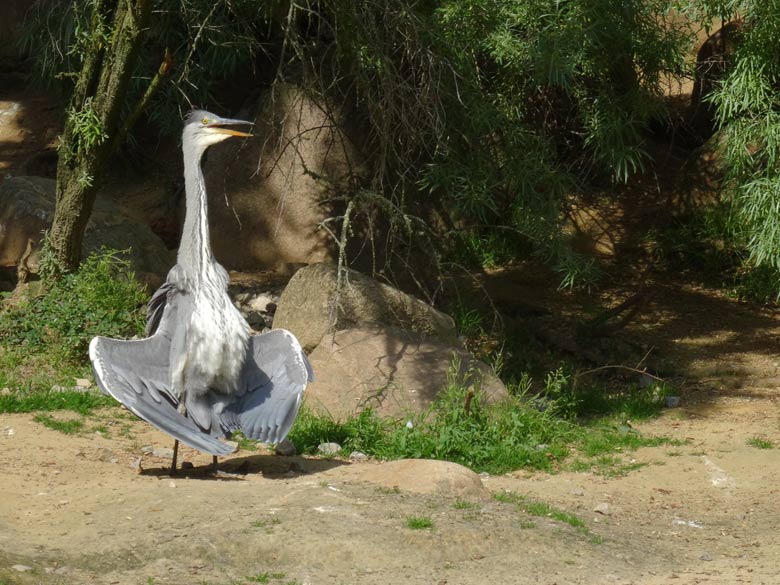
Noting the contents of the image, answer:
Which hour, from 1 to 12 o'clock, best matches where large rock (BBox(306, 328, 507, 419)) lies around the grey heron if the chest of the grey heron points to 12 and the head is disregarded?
The large rock is roughly at 9 o'clock from the grey heron.

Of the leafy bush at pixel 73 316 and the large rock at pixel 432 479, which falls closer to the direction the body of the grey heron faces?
the large rock

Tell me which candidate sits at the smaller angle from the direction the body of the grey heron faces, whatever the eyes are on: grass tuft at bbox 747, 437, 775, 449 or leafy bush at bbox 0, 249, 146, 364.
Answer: the grass tuft

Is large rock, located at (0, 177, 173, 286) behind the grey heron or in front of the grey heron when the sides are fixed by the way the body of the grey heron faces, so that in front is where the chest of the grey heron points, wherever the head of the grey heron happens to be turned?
behind

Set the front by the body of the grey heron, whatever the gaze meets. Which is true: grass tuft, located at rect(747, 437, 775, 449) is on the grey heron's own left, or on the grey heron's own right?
on the grey heron's own left

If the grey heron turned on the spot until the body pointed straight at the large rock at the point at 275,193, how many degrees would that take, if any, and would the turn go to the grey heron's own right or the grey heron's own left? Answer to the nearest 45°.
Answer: approximately 135° to the grey heron's own left

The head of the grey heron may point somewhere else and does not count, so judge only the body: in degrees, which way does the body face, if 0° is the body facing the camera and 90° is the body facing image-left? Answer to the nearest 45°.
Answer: approximately 315°

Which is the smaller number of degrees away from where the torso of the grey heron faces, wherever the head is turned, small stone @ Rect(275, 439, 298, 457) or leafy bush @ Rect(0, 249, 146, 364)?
the small stone

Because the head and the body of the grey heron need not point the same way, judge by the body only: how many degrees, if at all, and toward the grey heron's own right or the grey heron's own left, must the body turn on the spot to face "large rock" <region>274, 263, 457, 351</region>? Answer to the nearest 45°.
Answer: approximately 90° to the grey heron's own left

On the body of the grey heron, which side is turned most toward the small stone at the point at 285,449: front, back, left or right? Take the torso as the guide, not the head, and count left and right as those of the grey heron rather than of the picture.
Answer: left
